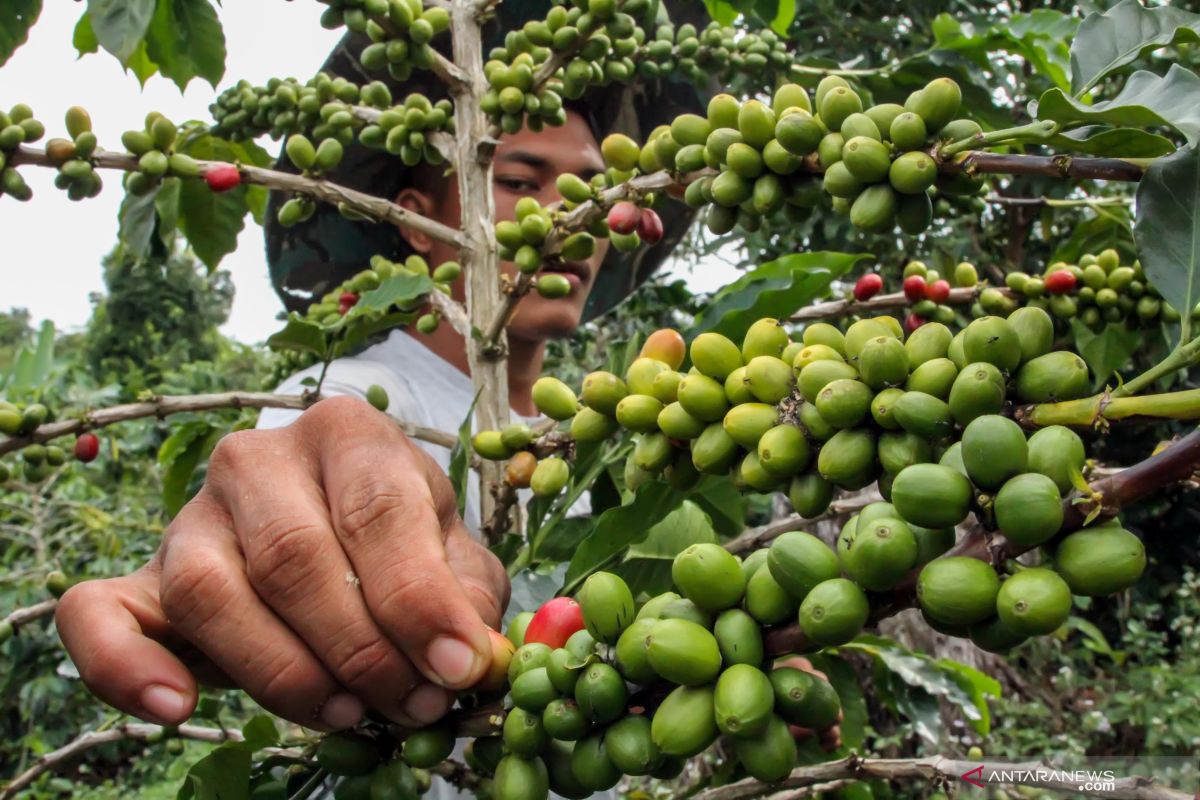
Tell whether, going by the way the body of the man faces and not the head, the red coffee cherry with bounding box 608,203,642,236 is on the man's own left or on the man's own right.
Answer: on the man's own left

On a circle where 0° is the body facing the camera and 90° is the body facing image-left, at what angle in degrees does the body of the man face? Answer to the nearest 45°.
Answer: approximately 315°
